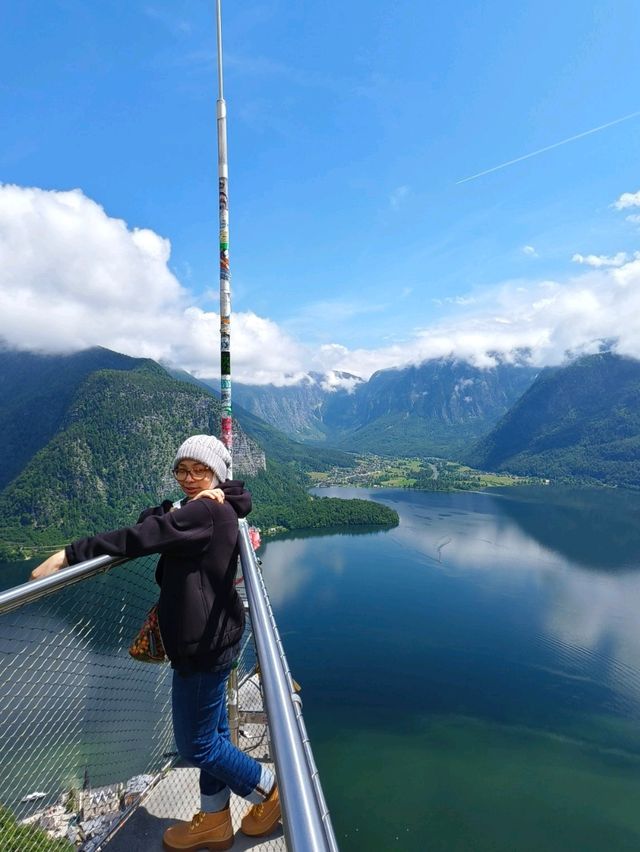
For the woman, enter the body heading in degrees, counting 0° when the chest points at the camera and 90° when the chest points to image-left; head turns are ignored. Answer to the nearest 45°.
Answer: approximately 90°

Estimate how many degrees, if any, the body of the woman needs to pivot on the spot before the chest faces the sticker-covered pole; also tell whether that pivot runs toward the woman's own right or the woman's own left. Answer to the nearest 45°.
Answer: approximately 90° to the woman's own right
